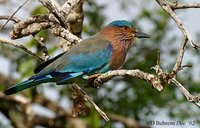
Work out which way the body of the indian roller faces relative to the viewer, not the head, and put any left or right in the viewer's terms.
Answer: facing to the right of the viewer

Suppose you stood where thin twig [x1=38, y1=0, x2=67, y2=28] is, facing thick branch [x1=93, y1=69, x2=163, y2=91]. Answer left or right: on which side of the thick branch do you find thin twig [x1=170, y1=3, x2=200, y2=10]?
left
